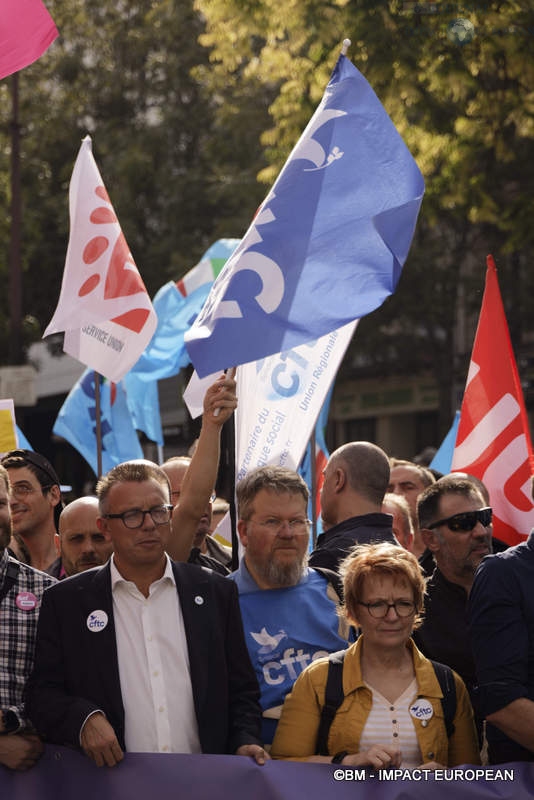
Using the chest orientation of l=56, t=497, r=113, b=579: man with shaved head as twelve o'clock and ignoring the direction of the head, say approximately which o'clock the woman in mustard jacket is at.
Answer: The woman in mustard jacket is roughly at 11 o'clock from the man with shaved head.

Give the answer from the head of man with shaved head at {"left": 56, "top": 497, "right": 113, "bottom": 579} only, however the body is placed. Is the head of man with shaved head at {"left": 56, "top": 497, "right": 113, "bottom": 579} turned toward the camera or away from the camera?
toward the camera

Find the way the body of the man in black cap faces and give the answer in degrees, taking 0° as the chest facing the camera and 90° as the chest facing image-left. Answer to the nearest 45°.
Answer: approximately 45°

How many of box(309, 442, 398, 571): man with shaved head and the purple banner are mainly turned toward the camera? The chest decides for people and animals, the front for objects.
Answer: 1

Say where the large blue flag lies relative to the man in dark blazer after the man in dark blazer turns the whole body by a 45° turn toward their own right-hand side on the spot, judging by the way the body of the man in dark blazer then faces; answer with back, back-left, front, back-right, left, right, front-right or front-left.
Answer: back

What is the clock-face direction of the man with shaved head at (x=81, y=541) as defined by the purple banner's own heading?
The man with shaved head is roughly at 5 o'clock from the purple banner.

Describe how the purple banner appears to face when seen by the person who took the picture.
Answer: facing the viewer

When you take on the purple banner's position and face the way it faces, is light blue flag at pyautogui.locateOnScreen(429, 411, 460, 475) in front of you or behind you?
behind

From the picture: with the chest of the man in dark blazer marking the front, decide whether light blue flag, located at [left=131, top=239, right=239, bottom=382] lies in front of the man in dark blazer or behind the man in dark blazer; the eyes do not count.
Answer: behind

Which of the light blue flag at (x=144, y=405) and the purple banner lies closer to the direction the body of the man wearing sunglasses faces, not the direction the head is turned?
the purple banner

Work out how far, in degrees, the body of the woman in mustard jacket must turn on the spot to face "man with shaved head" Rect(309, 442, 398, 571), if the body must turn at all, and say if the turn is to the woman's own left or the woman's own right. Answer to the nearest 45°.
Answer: approximately 180°

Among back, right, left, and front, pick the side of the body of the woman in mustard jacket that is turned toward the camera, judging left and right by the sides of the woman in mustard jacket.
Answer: front

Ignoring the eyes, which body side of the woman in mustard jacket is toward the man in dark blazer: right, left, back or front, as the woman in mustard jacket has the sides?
right

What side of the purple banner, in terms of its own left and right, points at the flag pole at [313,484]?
back
